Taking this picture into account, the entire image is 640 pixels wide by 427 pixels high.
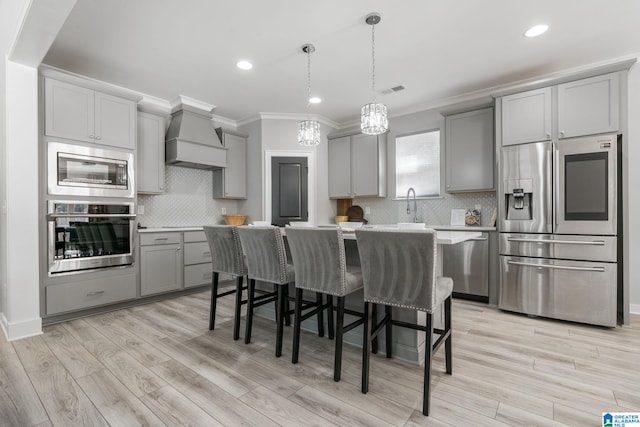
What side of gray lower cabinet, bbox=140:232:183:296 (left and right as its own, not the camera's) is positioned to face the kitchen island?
front

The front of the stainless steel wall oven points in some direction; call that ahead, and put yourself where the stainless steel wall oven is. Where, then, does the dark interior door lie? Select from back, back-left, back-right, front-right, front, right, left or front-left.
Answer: front-left

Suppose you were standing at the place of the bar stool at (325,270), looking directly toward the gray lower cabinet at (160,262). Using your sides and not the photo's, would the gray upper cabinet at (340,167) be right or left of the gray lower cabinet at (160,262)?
right

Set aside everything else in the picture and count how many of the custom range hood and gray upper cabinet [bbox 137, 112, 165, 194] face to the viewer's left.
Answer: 0

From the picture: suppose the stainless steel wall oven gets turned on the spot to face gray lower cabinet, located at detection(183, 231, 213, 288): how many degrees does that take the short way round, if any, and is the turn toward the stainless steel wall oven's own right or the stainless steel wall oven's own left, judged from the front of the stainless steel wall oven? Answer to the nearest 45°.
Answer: approximately 45° to the stainless steel wall oven's own left

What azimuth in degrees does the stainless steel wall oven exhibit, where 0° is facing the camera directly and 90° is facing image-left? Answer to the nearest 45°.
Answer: approximately 315°

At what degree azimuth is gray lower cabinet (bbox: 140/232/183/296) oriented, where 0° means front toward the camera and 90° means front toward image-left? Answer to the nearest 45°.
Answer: approximately 315°

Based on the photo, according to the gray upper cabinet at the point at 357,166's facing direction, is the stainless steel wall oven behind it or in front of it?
in front

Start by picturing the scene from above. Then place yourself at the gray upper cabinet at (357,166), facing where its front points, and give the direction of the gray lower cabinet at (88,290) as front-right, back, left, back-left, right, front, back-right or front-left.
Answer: front

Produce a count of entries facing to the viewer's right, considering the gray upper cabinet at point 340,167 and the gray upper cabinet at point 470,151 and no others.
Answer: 0

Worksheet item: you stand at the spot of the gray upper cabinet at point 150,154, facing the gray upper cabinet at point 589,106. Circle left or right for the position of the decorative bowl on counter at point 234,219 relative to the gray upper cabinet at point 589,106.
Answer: left

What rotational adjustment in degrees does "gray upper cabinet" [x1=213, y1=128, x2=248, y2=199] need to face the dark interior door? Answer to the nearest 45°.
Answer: approximately 45° to its left

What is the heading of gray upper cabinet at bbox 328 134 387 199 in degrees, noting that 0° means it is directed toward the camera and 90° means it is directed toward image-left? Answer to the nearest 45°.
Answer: approximately 45°

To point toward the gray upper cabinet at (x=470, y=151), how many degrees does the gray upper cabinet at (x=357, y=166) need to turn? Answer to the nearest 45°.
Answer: approximately 90° to its left
